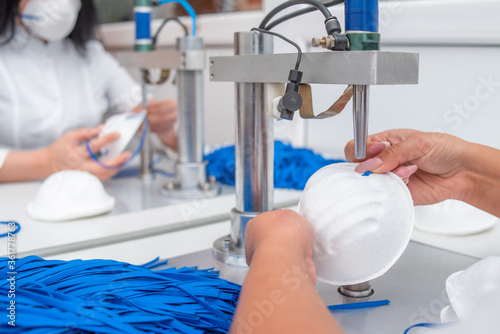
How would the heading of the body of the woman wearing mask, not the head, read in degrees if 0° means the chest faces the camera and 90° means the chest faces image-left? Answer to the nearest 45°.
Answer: approximately 315°

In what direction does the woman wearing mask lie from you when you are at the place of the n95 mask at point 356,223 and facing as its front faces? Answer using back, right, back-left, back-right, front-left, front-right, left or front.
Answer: right

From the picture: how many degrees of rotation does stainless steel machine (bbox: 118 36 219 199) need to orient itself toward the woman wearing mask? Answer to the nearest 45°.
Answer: approximately 45° to its right

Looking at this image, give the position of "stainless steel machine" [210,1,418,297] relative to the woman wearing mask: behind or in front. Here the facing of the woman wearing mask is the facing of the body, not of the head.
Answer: in front

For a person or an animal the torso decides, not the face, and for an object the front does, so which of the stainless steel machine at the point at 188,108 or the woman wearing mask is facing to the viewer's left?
the stainless steel machine

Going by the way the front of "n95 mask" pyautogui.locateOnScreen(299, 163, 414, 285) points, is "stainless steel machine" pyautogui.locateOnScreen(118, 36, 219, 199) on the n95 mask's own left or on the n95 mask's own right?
on the n95 mask's own right
